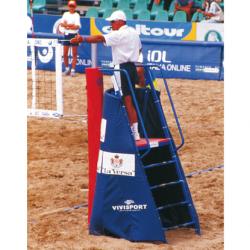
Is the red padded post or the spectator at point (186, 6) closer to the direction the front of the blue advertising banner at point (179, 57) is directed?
the red padded post

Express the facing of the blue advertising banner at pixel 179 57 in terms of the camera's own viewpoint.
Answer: facing the viewer

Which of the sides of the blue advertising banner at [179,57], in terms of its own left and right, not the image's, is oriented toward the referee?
front

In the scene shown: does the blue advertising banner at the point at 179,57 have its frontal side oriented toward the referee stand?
yes

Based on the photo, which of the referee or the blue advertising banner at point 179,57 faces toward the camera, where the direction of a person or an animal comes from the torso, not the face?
the blue advertising banner

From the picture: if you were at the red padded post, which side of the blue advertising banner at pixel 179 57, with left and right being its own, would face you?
front

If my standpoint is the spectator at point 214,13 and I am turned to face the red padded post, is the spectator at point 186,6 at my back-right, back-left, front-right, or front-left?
back-right

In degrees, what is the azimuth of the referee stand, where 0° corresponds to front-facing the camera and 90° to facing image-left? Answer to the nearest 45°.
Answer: approximately 135°

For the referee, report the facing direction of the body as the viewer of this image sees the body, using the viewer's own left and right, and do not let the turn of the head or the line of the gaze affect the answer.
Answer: facing away from the viewer and to the left of the viewer

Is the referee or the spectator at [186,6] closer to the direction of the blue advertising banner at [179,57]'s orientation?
the referee

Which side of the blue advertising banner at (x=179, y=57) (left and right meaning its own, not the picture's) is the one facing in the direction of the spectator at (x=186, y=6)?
back

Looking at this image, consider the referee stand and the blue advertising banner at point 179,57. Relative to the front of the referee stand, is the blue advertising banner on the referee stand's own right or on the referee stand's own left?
on the referee stand's own right

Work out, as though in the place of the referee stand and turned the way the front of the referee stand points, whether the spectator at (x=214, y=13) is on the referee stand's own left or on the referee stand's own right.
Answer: on the referee stand's own right

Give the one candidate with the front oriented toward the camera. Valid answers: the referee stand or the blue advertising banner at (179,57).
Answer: the blue advertising banner
